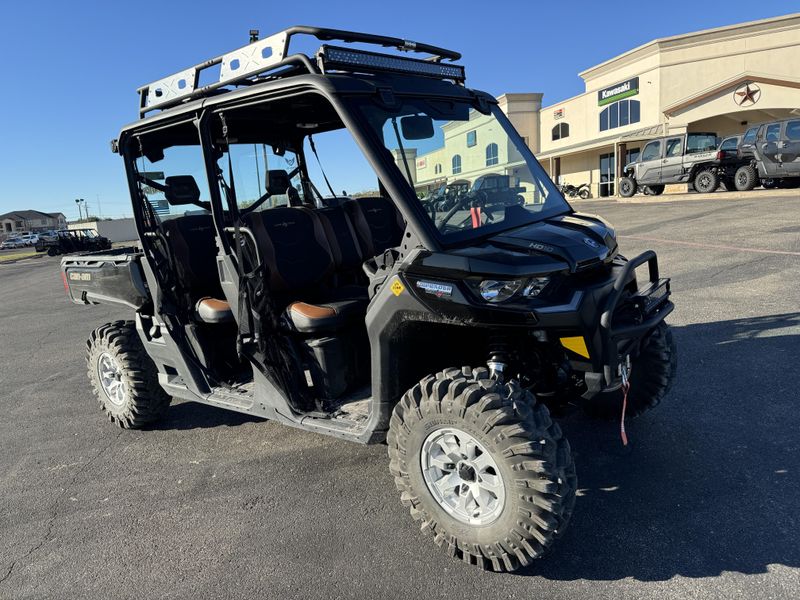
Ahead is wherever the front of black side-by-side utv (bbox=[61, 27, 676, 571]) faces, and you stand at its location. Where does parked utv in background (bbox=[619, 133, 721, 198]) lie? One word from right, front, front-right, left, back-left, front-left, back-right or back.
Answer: left

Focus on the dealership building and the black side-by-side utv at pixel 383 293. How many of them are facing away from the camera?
0

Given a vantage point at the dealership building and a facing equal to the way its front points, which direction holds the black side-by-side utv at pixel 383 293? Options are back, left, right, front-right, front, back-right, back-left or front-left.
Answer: front-left

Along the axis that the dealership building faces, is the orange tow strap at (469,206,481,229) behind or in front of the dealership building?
in front

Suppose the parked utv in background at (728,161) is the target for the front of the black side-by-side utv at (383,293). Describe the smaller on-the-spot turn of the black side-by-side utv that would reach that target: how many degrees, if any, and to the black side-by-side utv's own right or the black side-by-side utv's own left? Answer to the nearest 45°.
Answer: approximately 90° to the black side-by-side utv's own left

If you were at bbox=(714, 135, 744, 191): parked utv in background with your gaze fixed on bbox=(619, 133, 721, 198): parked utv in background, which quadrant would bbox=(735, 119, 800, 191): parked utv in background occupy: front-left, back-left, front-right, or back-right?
back-left

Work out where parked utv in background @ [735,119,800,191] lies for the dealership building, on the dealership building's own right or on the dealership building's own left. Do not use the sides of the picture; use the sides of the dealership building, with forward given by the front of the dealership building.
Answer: on the dealership building's own left

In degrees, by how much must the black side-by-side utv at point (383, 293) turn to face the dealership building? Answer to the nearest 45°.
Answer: approximately 90° to its left

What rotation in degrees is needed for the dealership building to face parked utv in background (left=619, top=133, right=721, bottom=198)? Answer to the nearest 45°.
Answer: approximately 45° to its left

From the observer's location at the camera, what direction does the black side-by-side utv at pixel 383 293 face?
facing the viewer and to the right of the viewer

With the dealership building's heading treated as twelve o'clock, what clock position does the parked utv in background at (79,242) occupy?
The parked utv in background is roughly at 1 o'clock from the dealership building.

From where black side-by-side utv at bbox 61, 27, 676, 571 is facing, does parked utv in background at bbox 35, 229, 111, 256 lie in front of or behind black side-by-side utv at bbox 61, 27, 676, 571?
behind

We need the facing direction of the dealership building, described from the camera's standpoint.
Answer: facing the viewer and to the left of the viewer

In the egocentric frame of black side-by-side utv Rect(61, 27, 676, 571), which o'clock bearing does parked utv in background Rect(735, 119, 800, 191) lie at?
The parked utv in background is roughly at 9 o'clock from the black side-by-side utv.
